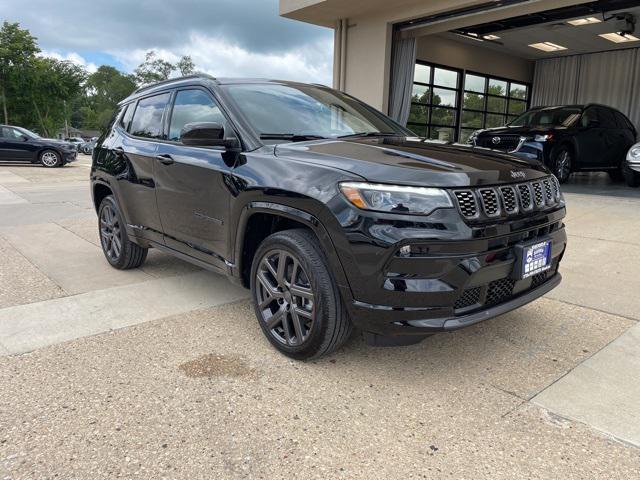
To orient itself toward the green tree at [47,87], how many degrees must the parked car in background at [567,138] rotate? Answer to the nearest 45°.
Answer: approximately 90° to its right

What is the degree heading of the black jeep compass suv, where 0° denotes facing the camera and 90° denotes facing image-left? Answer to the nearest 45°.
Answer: approximately 315°

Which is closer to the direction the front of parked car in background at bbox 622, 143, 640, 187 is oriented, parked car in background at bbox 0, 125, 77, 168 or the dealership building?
the parked car in background

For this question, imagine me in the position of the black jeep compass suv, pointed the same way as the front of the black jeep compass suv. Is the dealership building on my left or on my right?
on my left

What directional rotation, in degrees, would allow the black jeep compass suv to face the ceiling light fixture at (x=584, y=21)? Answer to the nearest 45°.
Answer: approximately 90° to its left

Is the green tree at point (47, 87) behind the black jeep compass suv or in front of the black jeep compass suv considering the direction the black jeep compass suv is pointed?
behind

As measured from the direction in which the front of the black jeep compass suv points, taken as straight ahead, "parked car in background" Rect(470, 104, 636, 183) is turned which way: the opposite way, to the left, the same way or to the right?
to the right
